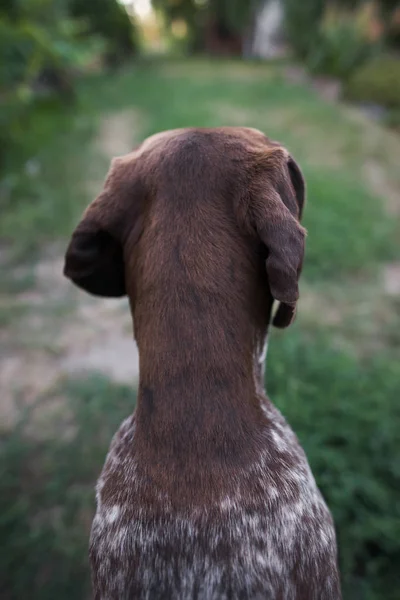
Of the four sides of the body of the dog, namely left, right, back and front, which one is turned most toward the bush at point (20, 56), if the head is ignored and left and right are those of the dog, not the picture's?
front

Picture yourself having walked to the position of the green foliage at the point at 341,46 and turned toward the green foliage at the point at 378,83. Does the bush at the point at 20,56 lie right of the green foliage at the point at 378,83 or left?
right

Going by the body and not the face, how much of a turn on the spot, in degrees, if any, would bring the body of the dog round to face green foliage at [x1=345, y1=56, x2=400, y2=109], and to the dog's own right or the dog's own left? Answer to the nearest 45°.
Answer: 0° — it already faces it

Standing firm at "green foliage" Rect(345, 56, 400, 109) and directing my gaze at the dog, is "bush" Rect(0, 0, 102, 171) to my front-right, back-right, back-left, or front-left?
front-right

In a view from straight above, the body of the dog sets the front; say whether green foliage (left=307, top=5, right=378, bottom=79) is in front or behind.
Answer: in front

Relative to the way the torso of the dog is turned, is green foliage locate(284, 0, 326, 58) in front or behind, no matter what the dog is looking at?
in front

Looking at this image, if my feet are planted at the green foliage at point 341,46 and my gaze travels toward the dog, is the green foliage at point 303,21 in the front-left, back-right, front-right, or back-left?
back-right

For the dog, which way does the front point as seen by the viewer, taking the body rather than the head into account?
away from the camera

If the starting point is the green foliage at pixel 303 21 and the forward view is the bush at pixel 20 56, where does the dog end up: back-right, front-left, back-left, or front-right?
front-left

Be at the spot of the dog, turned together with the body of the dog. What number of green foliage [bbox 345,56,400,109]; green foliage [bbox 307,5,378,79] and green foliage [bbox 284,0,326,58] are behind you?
0
